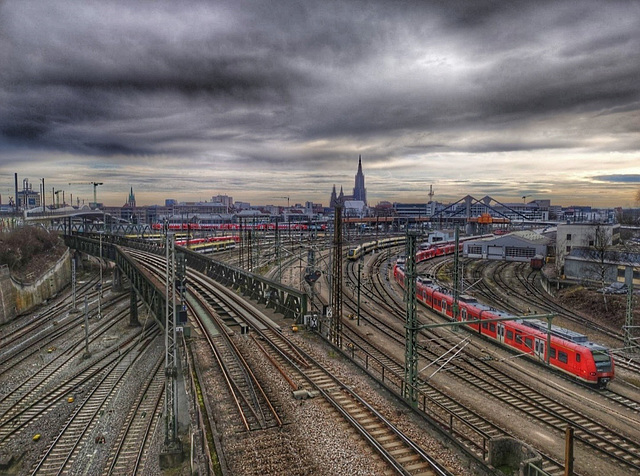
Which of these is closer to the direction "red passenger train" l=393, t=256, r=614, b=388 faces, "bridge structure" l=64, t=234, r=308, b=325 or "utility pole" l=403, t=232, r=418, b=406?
the utility pole

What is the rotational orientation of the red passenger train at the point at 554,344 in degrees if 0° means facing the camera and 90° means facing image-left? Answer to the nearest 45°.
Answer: approximately 315°

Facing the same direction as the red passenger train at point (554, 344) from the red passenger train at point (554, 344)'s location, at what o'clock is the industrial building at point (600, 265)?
The industrial building is roughly at 8 o'clock from the red passenger train.

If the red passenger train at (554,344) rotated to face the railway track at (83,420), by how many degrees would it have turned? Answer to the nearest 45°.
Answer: approximately 90° to its right

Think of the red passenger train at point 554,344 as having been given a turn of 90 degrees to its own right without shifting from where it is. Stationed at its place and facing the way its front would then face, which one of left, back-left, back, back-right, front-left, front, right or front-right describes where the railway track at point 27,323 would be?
front-right

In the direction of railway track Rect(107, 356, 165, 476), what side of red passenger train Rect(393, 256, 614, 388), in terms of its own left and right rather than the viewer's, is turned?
right

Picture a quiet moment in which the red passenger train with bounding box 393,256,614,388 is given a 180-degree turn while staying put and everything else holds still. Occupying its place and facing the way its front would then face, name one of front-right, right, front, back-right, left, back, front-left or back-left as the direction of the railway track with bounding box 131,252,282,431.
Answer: left

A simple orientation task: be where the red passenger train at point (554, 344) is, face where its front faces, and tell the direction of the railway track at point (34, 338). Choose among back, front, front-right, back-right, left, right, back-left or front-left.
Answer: back-right
